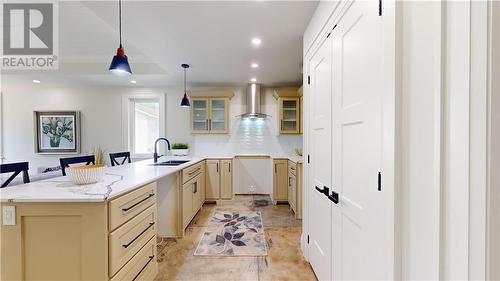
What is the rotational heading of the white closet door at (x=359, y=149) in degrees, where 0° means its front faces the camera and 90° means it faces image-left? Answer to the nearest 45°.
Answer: approximately 45°

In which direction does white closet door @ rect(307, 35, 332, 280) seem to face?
to the viewer's left

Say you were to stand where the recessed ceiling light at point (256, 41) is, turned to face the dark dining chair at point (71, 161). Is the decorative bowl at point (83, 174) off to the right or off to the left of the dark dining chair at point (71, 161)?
left

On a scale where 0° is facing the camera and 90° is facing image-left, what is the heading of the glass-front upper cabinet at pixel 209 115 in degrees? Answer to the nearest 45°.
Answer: approximately 0°

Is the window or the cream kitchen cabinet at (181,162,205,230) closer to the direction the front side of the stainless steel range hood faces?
the cream kitchen cabinet

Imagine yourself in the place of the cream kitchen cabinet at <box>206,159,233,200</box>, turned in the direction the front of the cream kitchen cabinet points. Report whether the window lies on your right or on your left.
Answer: on your right
